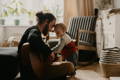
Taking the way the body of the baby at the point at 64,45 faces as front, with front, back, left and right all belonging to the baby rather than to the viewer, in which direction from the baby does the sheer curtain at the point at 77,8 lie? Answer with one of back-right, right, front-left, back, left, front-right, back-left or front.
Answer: right

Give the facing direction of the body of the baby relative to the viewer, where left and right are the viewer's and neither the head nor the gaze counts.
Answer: facing to the left of the viewer
